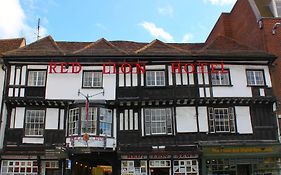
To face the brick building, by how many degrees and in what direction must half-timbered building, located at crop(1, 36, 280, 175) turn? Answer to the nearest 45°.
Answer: approximately 90° to its left

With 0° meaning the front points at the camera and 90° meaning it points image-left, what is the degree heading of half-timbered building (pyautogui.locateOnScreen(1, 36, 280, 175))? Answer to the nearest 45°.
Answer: approximately 0°
